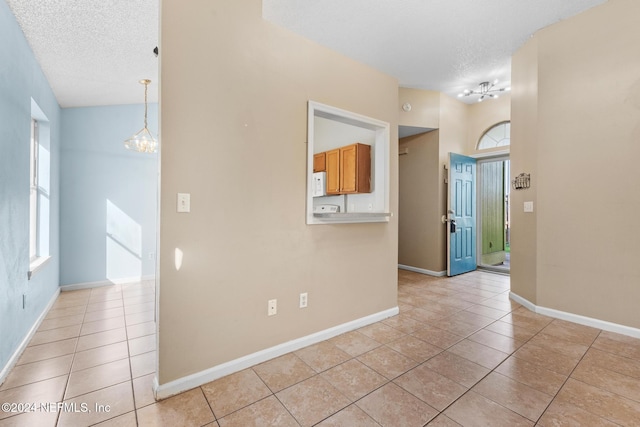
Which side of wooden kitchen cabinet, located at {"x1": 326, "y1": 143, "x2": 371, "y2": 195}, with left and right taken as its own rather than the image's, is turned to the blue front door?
back

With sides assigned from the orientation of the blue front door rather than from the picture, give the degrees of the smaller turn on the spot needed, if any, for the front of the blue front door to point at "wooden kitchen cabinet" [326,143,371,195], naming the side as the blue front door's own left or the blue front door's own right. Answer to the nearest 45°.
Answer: approximately 90° to the blue front door's own right

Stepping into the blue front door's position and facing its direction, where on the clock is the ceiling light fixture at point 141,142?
The ceiling light fixture is roughly at 3 o'clock from the blue front door.

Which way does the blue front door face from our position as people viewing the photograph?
facing the viewer and to the right of the viewer

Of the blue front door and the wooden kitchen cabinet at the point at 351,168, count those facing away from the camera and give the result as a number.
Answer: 0

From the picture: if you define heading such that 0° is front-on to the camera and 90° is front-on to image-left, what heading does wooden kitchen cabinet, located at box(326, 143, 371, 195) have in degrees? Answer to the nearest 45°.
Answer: approximately 45°
